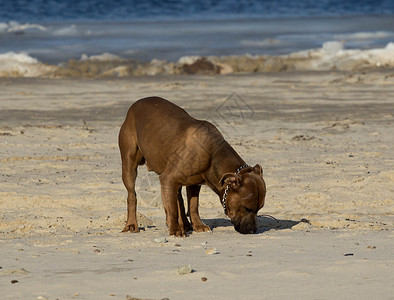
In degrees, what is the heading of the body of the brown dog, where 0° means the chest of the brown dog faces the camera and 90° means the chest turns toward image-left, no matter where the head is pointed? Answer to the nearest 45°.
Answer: approximately 315°
